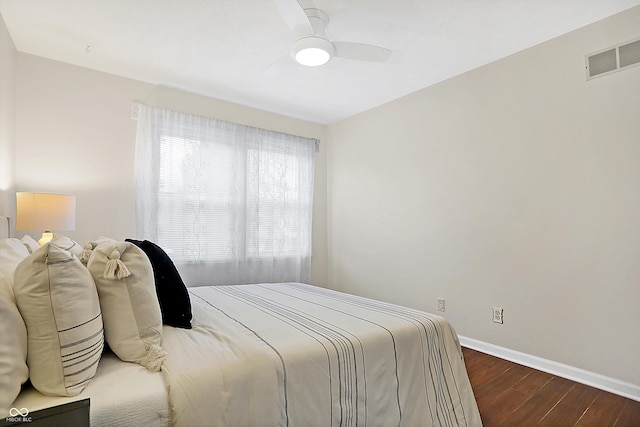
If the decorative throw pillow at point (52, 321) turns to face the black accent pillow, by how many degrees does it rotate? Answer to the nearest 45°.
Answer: approximately 45° to its left

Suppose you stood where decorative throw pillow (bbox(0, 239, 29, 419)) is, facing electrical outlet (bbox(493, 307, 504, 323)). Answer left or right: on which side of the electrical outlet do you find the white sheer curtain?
left

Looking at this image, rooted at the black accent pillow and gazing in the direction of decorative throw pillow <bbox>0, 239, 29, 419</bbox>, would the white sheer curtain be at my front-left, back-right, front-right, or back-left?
back-right

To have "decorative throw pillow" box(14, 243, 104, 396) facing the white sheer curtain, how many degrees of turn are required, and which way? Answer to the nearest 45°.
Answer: approximately 45° to its left

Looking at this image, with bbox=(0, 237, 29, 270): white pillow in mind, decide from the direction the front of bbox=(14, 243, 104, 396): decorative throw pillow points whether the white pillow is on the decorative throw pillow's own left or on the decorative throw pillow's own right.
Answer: on the decorative throw pillow's own left

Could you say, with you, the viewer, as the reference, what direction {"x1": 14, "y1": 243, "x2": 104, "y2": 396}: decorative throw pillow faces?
facing to the right of the viewer

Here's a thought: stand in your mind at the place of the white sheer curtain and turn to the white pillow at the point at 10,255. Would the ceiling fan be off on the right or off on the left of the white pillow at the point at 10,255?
left

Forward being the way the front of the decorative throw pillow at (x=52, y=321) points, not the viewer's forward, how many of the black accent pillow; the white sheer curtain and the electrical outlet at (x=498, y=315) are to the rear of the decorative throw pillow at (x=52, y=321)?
0

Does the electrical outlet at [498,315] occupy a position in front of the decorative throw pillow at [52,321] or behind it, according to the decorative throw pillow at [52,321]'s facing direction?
in front
